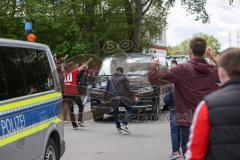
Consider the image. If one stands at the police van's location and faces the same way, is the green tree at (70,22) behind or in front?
behind

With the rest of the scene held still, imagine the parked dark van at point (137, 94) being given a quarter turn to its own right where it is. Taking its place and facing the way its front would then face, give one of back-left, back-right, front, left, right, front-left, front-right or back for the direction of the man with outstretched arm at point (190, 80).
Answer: left

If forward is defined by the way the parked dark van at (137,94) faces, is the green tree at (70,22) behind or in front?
behind

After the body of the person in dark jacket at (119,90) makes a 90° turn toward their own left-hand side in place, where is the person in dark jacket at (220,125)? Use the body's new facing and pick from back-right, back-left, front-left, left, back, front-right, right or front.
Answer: left

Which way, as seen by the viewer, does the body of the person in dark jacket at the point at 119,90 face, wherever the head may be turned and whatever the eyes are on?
away from the camera

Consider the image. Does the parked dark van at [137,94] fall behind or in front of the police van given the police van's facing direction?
behind

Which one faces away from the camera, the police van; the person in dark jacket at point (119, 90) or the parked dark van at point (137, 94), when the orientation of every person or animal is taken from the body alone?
the person in dark jacket

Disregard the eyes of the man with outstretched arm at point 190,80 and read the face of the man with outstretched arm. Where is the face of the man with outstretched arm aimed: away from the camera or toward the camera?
away from the camera

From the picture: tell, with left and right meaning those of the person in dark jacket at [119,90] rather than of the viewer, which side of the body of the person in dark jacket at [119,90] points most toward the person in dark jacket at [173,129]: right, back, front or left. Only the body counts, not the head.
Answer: back

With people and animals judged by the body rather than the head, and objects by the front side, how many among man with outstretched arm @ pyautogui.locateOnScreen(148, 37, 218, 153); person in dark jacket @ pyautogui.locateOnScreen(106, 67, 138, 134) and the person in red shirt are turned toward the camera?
0

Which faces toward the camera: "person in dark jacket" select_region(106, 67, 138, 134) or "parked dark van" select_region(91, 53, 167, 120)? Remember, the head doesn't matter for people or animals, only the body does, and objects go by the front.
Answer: the parked dark van

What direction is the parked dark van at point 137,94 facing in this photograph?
toward the camera

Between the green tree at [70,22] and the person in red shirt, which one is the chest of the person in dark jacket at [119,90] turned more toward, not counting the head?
the green tree

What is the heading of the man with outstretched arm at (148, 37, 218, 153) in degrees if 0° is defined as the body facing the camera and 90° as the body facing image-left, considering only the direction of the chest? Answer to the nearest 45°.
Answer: approximately 180°
